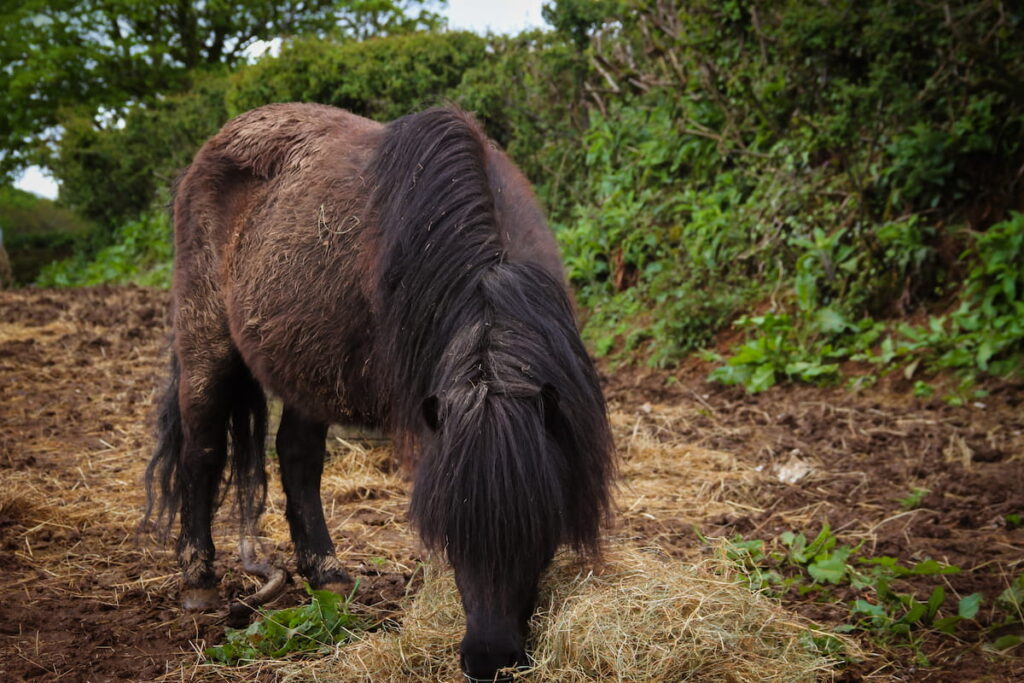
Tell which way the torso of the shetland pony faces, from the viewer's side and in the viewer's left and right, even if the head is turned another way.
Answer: facing the viewer and to the right of the viewer

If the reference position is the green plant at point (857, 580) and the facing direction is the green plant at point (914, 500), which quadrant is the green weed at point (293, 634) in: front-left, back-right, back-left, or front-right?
back-left

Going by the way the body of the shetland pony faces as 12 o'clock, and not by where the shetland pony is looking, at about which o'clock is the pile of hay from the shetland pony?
The pile of hay is roughly at 12 o'clock from the shetland pony.

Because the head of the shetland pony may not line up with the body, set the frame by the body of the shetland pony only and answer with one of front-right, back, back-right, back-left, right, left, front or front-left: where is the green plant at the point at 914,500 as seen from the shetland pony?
front-left

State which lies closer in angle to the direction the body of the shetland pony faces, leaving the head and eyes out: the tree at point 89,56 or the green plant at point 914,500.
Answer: the green plant

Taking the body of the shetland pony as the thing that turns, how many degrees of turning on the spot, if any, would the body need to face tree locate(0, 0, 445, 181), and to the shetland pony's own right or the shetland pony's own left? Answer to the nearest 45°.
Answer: approximately 135° to the shetland pony's own left
